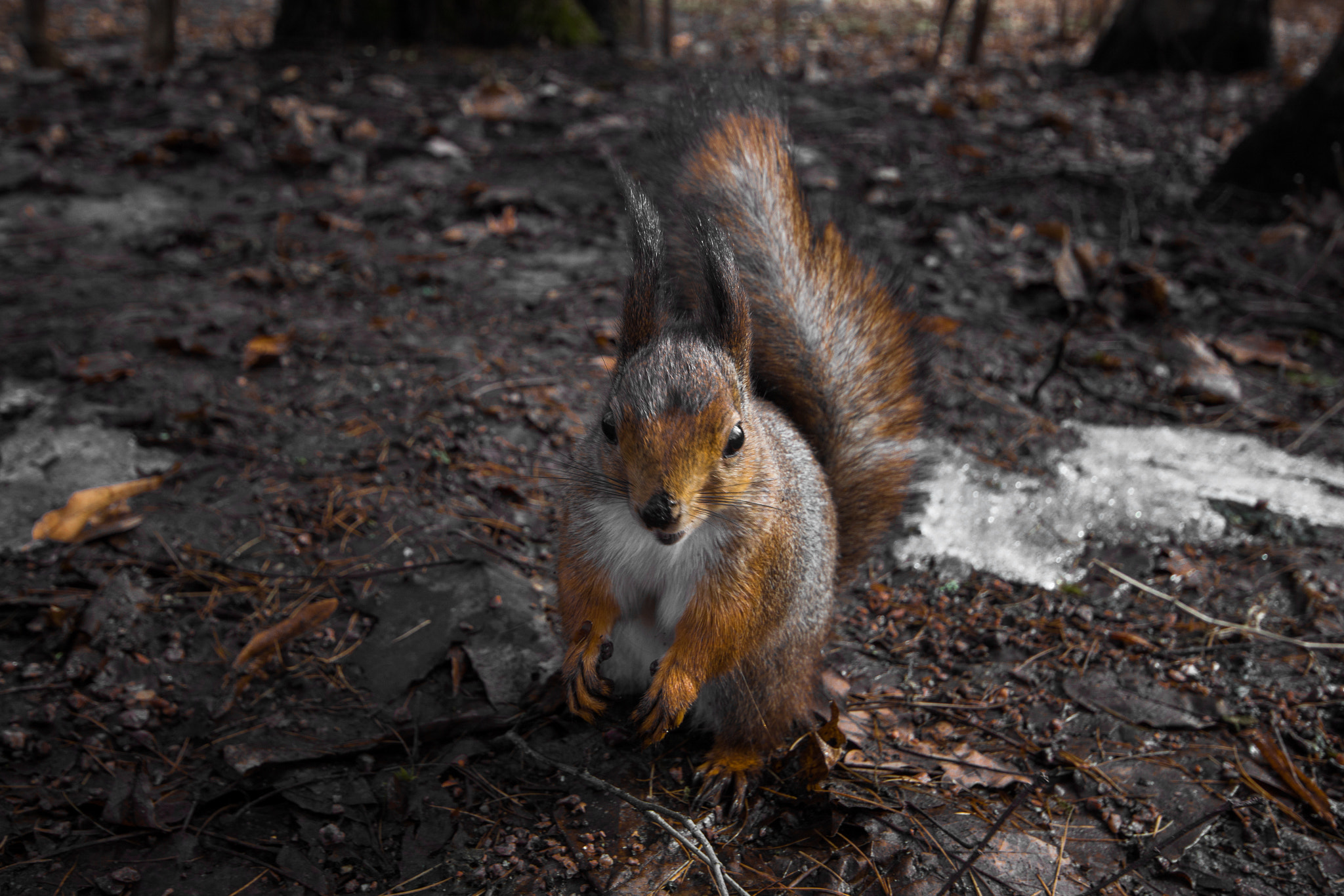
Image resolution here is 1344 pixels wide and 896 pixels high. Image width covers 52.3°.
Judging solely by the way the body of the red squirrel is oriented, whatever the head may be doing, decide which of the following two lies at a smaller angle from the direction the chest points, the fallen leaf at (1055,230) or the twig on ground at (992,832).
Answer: the twig on ground

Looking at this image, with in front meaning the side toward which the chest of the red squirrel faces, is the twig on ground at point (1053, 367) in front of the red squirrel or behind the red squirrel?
behind

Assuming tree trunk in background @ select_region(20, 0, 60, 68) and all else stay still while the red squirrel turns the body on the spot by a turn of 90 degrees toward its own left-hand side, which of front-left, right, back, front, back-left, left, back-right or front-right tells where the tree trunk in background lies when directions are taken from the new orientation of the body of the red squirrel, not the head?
back

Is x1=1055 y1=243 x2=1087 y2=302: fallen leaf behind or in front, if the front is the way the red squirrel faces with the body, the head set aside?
behind

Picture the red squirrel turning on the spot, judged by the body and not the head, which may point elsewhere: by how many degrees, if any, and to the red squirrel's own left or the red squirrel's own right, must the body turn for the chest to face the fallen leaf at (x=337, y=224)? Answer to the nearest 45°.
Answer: approximately 90° to the red squirrel's own right

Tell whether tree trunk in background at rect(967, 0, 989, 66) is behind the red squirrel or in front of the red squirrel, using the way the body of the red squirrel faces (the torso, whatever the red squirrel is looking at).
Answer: behind

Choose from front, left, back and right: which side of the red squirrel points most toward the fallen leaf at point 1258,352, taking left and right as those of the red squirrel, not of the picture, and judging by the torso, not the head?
back

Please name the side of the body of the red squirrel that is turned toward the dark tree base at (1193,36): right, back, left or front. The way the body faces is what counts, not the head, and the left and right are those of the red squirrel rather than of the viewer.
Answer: back

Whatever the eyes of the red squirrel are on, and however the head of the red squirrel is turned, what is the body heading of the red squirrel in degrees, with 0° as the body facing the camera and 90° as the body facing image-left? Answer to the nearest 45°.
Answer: approximately 45°
